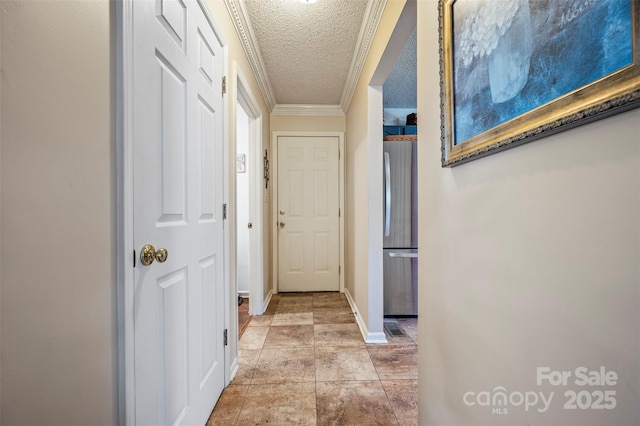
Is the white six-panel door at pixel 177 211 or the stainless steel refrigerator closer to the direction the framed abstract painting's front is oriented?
the white six-panel door

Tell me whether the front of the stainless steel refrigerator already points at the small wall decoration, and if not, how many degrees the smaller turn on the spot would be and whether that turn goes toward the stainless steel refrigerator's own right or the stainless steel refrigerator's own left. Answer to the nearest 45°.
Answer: approximately 90° to the stainless steel refrigerator's own right

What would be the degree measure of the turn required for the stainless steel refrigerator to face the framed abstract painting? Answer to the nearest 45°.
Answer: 0° — it already faces it

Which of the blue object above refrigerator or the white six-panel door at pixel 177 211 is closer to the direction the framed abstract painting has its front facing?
the white six-panel door

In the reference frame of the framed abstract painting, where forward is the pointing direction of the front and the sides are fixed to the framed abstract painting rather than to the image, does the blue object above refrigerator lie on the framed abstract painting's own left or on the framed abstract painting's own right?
on the framed abstract painting's own right

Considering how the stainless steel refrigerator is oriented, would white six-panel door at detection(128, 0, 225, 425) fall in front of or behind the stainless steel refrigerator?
in front

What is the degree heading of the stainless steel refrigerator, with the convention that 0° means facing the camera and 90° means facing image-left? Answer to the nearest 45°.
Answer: approximately 0°

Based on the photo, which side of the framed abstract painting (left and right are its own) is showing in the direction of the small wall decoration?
right

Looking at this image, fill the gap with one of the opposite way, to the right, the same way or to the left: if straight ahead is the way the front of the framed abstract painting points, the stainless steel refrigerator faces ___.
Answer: to the left

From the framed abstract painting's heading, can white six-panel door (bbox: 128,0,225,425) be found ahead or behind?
ahead
